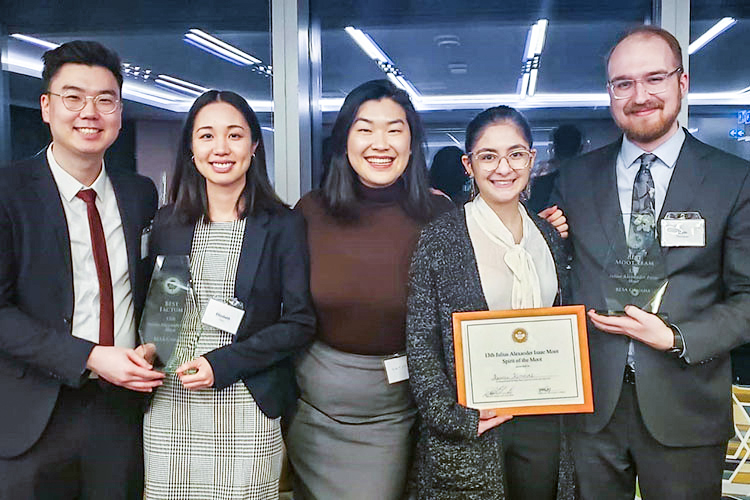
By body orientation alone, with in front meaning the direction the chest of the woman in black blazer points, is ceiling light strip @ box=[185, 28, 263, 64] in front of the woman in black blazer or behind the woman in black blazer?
behind

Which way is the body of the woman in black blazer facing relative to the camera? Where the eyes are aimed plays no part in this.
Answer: toward the camera

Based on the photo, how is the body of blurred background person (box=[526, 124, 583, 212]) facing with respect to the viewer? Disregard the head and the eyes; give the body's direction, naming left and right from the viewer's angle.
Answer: facing away from the viewer

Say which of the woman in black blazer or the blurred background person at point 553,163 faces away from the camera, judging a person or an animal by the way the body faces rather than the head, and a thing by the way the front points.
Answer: the blurred background person

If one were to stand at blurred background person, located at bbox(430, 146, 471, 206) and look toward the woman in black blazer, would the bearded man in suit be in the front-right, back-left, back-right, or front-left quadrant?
front-left

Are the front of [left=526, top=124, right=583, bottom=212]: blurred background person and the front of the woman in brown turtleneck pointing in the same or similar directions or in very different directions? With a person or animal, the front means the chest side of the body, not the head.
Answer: very different directions

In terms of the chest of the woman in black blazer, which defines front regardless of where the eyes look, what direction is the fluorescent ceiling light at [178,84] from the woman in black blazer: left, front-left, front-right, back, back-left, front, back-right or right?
back

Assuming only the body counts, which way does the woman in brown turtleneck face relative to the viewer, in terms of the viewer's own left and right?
facing the viewer
